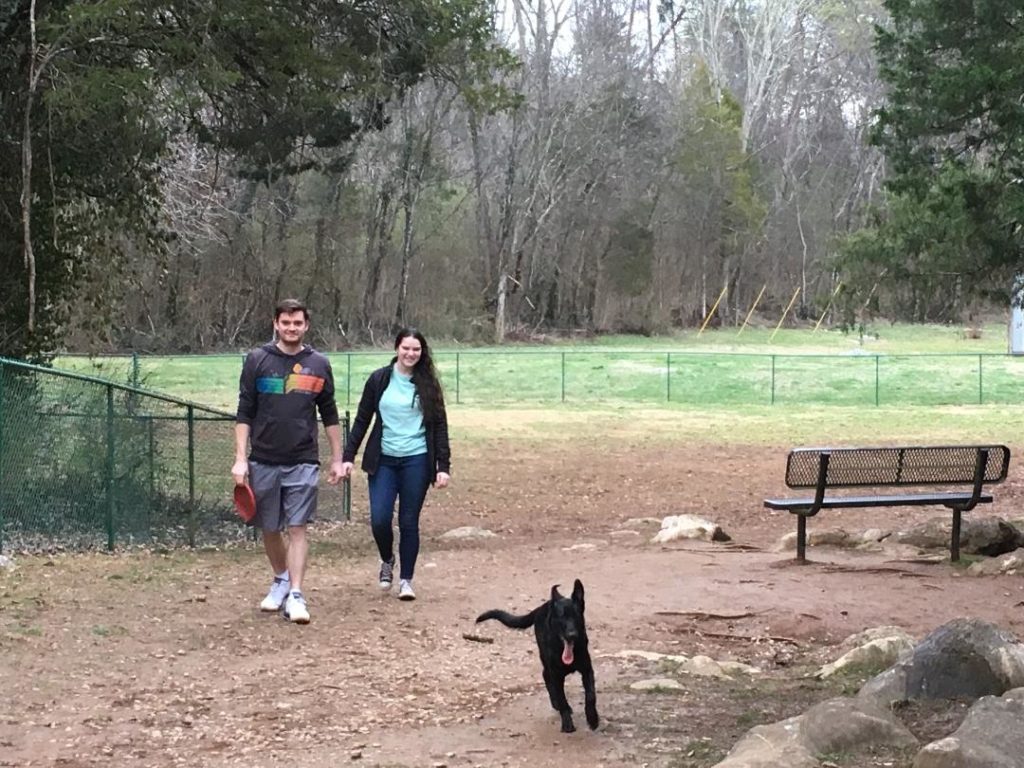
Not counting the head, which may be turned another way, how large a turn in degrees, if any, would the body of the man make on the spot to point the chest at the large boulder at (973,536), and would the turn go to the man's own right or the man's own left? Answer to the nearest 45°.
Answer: approximately 135° to the man's own left

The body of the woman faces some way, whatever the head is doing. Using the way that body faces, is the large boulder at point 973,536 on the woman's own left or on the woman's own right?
on the woman's own left

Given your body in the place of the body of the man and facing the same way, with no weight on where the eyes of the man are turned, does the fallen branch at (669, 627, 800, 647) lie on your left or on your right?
on your left

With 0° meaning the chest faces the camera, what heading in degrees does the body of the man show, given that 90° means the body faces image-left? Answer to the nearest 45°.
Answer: approximately 0°

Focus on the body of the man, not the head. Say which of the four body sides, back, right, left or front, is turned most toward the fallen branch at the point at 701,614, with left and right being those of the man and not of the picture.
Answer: left

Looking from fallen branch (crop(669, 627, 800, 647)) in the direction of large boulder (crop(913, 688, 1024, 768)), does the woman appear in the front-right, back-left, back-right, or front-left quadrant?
back-right

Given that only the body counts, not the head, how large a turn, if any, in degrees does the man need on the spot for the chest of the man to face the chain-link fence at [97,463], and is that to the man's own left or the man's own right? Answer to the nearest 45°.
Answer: approximately 135° to the man's own right

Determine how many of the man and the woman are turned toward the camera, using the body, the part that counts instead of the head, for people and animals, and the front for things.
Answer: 2

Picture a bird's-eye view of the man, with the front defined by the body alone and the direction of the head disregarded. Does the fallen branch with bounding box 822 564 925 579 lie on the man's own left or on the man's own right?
on the man's own left

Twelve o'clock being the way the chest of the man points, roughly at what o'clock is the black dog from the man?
The black dog is roughly at 11 o'clock from the man.

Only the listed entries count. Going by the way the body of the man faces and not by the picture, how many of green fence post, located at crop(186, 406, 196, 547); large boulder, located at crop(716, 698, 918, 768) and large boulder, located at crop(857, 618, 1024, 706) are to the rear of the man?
1

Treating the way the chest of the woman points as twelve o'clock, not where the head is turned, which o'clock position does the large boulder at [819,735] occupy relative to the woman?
The large boulder is roughly at 11 o'clock from the woman.
